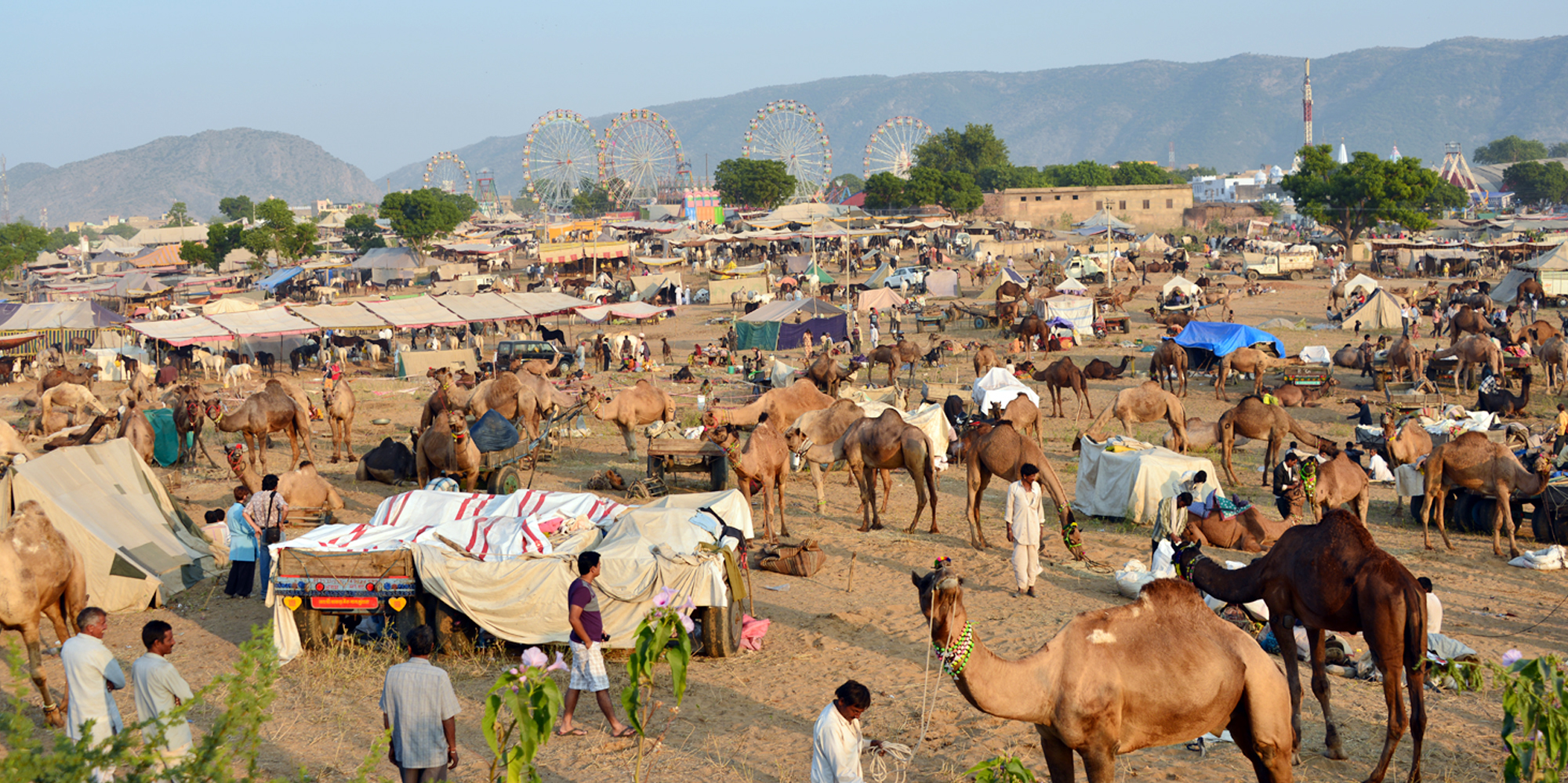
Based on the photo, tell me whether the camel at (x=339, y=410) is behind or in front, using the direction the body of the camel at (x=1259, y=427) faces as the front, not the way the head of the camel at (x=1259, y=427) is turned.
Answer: behind

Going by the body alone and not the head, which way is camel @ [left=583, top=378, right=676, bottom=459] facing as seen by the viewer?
to the viewer's left

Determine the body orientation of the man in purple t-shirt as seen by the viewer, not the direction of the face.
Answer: to the viewer's right

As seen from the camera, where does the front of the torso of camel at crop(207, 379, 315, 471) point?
to the viewer's left

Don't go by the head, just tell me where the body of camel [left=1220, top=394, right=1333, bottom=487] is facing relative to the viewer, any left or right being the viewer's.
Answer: facing to the right of the viewer

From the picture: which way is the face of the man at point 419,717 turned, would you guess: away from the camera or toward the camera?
away from the camera

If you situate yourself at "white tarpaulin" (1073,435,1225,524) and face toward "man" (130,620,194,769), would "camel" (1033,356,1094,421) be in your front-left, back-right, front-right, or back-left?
back-right

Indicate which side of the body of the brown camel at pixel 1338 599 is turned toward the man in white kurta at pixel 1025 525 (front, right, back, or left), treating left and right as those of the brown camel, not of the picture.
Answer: front

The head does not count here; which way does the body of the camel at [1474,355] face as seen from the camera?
to the viewer's left

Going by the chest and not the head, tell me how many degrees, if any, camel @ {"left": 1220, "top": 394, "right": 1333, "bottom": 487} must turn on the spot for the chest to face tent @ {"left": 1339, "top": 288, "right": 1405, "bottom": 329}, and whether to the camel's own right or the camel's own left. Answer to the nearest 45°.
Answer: approximately 90° to the camel's own left

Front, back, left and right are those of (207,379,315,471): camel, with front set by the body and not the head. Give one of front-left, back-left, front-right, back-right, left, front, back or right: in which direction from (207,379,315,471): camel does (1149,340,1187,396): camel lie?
back

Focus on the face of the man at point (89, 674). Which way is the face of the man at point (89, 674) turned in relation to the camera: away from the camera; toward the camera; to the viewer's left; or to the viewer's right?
to the viewer's right

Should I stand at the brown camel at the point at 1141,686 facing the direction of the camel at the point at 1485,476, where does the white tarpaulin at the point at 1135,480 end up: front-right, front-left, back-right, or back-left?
front-left

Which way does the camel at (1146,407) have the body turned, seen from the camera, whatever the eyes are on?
to the viewer's left

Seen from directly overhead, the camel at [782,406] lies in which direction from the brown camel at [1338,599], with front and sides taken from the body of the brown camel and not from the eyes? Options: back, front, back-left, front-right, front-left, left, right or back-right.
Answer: front

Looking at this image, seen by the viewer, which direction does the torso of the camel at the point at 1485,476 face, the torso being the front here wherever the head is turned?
to the viewer's right

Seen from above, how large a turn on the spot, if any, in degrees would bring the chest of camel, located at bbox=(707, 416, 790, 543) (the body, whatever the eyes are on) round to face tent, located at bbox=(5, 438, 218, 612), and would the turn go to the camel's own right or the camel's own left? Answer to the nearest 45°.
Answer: approximately 45° to the camel's own right
